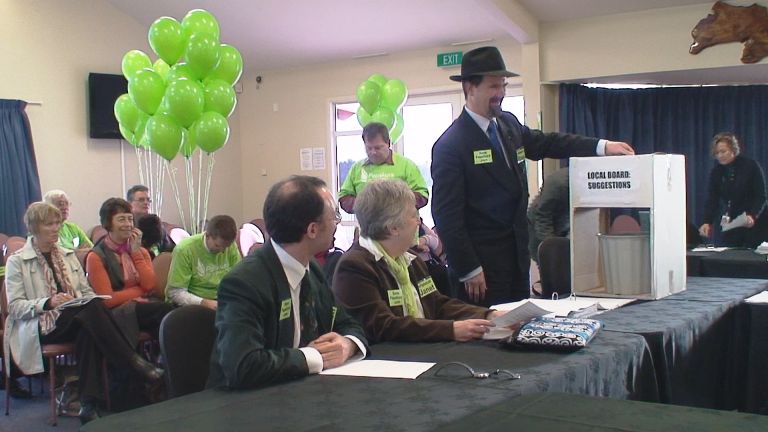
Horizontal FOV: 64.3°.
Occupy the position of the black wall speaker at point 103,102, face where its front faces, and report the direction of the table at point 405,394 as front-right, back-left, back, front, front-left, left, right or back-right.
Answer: front-right

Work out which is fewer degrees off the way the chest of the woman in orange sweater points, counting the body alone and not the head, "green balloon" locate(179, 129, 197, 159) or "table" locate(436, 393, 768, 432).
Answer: the table

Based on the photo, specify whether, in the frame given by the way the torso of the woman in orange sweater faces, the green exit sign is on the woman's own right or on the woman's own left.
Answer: on the woman's own left

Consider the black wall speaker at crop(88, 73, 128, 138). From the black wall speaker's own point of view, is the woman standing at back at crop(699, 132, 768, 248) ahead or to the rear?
ahead

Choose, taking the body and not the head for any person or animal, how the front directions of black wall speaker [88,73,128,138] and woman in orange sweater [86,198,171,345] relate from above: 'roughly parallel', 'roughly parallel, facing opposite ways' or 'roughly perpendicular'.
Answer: roughly parallel

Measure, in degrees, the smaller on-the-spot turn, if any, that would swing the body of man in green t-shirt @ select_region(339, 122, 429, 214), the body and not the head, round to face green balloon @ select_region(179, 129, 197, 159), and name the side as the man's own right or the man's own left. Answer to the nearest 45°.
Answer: approximately 135° to the man's own right

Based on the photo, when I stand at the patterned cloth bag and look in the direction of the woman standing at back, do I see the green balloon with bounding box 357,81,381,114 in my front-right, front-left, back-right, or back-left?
front-left

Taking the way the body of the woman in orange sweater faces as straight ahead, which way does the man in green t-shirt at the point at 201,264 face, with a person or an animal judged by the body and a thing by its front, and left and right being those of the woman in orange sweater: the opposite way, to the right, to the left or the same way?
the same way

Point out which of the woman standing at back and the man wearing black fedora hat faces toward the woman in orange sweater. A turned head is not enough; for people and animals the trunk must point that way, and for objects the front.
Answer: the woman standing at back

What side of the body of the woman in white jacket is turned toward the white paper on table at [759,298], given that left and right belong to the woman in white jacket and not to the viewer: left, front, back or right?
front

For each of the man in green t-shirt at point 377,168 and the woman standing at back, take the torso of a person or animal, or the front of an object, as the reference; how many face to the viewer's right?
0

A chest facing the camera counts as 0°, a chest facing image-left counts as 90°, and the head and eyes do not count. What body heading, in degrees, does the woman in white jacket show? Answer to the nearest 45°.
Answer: approximately 315°

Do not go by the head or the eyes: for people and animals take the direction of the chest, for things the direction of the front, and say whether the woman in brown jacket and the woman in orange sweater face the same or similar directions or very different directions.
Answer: same or similar directions

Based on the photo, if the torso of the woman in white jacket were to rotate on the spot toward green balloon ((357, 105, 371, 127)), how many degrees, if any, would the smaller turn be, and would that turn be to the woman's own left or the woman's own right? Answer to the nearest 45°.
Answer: approximately 90° to the woman's own left

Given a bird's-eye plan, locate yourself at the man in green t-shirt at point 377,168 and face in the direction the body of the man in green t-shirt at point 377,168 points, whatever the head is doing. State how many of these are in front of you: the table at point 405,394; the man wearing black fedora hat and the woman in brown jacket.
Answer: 3

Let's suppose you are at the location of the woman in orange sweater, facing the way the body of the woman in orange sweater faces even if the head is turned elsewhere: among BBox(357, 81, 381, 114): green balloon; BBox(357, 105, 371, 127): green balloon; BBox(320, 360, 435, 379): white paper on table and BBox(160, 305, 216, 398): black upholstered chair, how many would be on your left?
2
